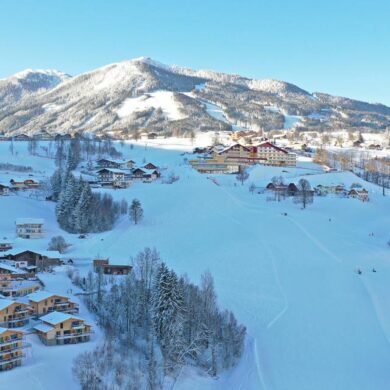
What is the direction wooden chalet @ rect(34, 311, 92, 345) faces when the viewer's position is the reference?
facing the viewer and to the right of the viewer

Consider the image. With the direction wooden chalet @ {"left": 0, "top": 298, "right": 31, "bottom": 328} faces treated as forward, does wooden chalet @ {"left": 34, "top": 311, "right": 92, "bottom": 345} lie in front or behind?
in front

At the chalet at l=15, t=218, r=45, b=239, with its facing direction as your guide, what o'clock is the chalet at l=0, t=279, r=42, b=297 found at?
the chalet at l=0, t=279, r=42, b=297 is roughly at 12 o'clock from the chalet at l=15, t=218, r=45, b=239.

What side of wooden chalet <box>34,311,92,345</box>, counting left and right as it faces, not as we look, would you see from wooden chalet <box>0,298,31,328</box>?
back

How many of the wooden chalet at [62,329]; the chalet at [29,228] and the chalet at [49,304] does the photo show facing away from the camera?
0

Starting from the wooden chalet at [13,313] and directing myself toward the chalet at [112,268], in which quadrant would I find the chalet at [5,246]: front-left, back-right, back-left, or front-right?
front-left

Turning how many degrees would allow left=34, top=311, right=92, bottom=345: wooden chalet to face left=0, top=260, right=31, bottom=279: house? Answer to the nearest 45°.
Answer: approximately 135° to its left

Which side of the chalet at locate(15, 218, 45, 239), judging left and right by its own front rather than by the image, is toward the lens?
front

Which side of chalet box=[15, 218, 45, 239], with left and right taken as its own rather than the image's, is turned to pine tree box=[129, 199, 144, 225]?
left

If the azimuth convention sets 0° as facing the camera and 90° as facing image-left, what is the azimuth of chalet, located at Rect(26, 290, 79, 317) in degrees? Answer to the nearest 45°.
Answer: approximately 315°

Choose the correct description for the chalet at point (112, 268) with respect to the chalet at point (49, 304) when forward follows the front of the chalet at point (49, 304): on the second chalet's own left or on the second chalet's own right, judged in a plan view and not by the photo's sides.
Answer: on the second chalet's own left

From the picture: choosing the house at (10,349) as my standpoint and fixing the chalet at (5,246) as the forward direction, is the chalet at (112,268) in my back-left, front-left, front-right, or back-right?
front-right

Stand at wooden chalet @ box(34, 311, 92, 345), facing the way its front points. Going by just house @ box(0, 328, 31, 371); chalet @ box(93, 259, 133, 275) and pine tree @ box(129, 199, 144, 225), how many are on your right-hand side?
1

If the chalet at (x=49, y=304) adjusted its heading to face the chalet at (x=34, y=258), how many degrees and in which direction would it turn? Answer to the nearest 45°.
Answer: approximately 135° to its left

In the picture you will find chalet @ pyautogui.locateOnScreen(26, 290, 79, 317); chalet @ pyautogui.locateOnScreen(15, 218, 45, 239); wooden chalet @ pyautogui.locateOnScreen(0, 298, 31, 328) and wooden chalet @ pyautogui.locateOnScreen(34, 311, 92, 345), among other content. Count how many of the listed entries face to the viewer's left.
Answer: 0

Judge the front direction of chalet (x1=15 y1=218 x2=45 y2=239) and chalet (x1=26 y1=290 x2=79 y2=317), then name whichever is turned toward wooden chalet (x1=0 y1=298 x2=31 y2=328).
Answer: chalet (x1=15 y1=218 x2=45 y2=239)

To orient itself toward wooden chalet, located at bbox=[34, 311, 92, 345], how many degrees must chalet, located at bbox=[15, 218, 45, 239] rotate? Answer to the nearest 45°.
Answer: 0° — it already faces it
